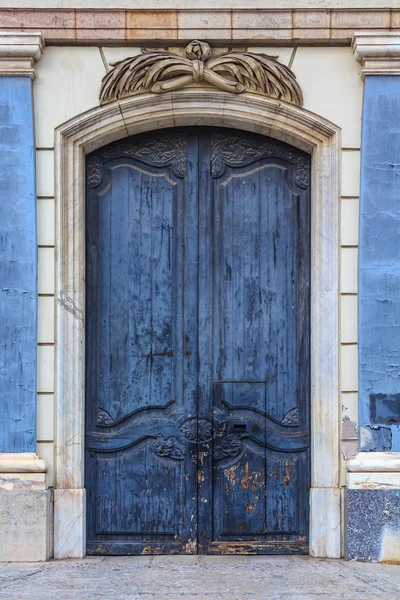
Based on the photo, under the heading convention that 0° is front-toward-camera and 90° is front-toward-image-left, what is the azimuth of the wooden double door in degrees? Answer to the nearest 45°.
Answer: approximately 0°
